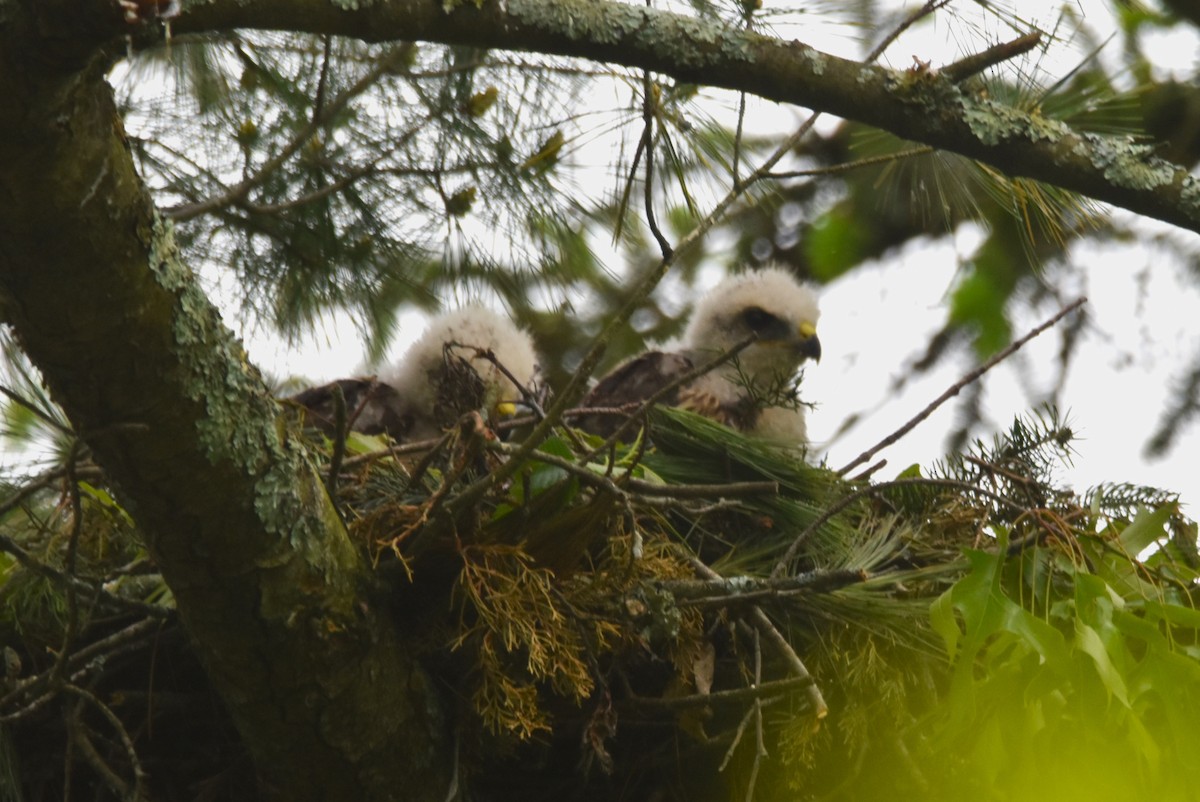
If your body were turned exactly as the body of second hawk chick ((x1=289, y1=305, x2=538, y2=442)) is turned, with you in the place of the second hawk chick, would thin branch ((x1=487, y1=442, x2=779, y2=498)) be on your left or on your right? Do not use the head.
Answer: on your right

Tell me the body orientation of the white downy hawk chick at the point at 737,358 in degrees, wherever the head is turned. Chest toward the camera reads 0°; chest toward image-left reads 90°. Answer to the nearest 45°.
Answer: approximately 270°

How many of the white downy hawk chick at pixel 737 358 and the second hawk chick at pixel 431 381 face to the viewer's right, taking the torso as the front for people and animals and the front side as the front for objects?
2

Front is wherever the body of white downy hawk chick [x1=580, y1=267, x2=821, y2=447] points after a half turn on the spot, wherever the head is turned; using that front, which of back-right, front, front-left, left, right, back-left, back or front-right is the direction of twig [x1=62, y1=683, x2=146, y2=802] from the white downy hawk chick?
front-left

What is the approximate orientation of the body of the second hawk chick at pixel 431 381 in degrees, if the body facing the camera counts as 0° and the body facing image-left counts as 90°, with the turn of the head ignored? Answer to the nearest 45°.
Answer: approximately 270°
